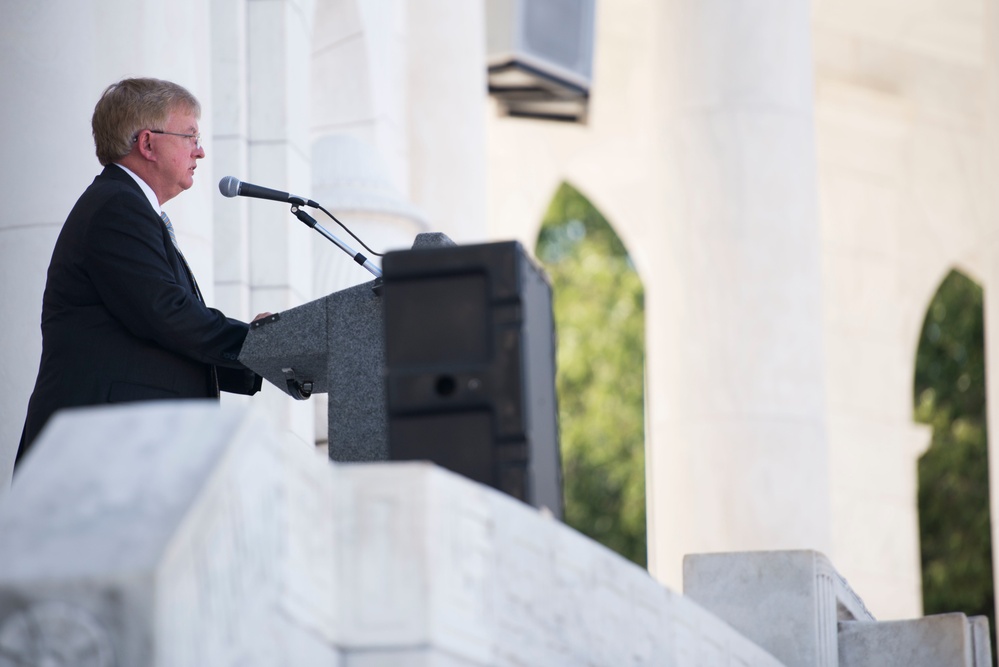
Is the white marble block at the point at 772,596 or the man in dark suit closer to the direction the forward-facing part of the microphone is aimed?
the man in dark suit

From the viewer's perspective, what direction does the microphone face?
to the viewer's left

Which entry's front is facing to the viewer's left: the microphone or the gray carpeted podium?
the microphone

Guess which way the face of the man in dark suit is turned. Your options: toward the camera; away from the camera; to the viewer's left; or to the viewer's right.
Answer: to the viewer's right

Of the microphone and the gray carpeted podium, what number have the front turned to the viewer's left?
1

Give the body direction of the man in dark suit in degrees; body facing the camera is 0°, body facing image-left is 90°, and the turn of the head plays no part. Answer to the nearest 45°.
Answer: approximately 270°
